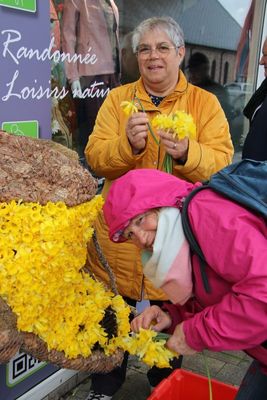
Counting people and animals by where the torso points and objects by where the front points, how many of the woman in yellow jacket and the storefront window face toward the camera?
2

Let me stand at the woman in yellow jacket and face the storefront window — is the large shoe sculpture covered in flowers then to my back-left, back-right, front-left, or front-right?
back-left

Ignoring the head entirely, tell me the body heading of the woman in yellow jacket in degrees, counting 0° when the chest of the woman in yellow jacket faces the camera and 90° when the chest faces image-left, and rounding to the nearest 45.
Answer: approximately 0°

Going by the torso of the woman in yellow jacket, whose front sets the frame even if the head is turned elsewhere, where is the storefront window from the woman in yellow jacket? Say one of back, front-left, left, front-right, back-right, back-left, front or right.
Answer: back

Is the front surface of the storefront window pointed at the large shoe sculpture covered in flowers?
yes

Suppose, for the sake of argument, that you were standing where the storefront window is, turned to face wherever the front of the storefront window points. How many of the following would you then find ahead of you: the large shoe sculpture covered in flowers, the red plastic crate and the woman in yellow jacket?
3
